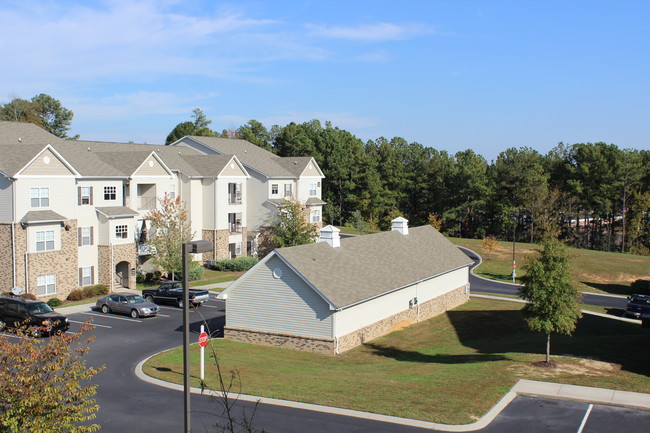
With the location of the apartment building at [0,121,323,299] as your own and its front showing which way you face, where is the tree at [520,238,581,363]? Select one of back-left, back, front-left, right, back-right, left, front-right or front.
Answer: front

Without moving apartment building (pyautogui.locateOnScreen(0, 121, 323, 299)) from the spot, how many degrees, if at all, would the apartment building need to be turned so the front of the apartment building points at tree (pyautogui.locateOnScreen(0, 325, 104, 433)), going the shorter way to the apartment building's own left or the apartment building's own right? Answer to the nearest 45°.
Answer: approximately 45° to the apartment building's own right

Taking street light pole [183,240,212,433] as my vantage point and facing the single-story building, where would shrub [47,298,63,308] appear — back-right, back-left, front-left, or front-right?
front-left

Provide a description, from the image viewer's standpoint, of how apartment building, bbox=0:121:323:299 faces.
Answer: facing the viewer and to the right of the viewer

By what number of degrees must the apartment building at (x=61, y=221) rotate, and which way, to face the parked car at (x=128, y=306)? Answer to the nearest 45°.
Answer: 0° — it already faces it
